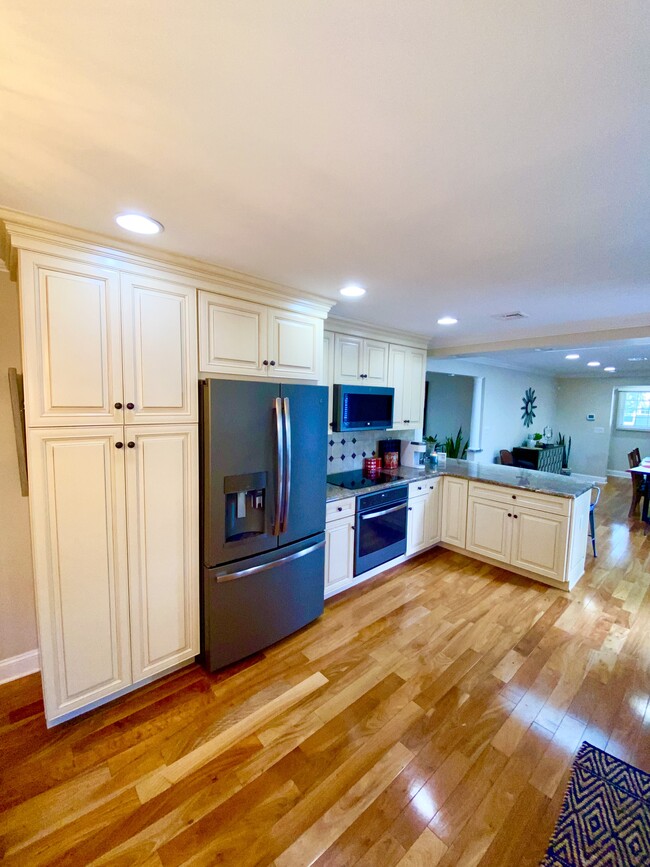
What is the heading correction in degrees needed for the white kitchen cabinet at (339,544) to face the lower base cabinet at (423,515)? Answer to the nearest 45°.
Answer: approximately 90° to its left

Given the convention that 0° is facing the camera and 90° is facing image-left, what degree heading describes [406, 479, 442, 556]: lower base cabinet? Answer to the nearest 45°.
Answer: approximately 315°

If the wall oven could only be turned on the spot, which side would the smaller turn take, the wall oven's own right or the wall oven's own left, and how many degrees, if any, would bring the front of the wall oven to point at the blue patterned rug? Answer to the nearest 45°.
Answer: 0° — it already faces it

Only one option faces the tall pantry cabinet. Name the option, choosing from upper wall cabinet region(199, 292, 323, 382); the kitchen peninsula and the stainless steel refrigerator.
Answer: the kitchen peninsula

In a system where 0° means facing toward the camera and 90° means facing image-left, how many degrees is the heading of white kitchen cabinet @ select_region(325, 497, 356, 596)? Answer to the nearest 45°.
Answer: approximately 315°
